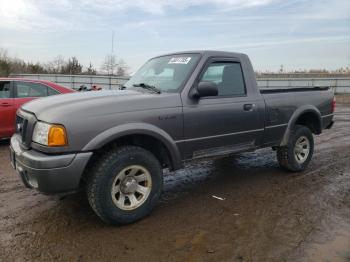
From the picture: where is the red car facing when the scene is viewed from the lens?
facing to the left of the viewer

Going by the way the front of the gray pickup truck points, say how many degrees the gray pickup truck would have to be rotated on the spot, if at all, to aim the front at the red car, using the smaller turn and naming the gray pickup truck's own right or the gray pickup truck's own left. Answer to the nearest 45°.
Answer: approximately 90° to the gray pickup truck's own right

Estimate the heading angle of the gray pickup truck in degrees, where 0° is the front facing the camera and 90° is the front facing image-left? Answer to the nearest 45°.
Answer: approximately 45°

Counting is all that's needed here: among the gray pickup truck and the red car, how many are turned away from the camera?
0

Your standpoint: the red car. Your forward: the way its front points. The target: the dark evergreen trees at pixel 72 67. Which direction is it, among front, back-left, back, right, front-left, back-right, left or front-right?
right

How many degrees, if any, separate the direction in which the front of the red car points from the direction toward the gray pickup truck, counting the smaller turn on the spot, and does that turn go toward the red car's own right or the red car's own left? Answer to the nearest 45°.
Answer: approximately 90° to the red car's own left
